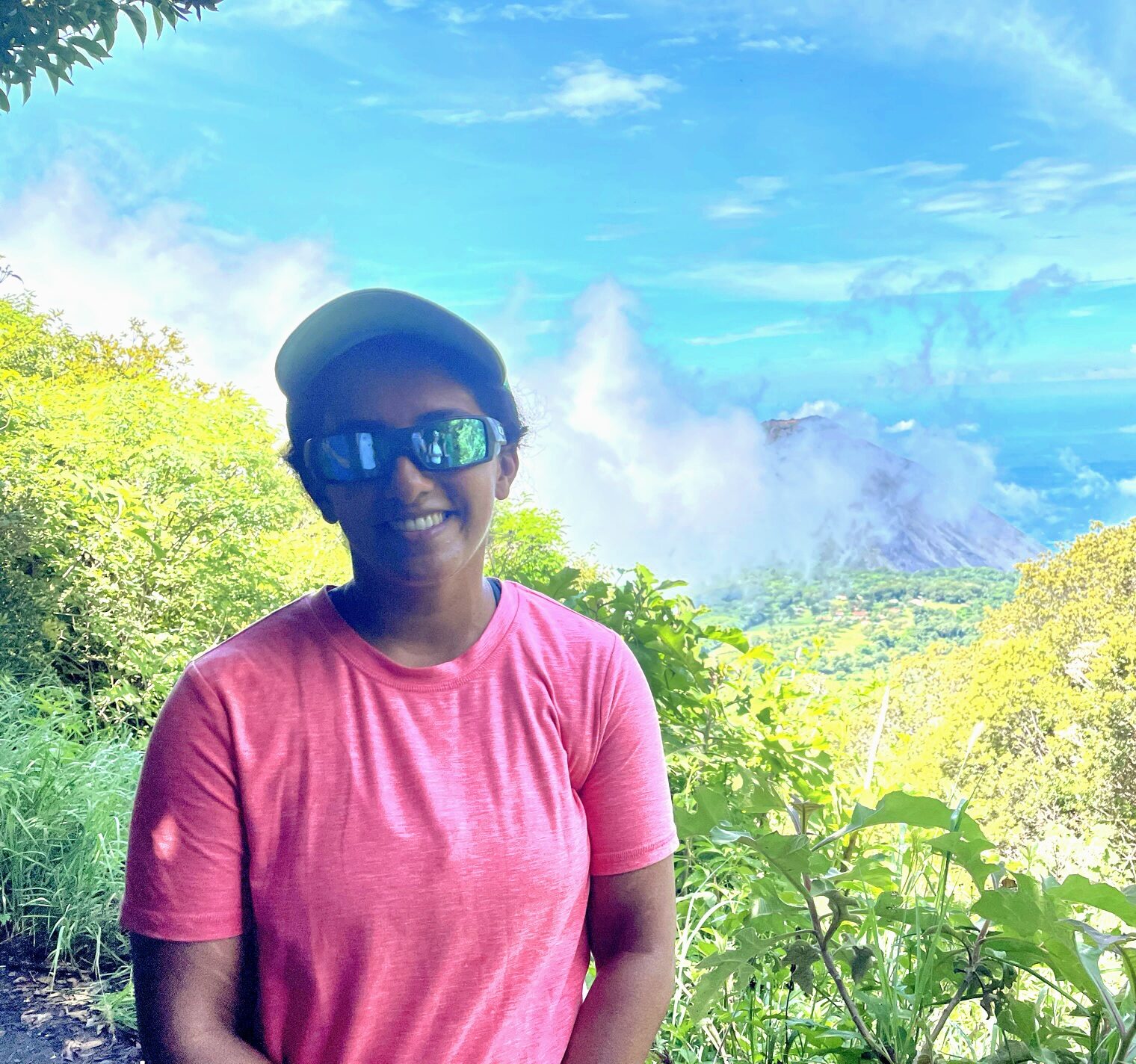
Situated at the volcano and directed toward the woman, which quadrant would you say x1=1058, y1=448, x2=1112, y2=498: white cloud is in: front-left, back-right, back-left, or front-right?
back-left

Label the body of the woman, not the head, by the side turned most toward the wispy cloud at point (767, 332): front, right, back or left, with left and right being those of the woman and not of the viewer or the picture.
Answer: back

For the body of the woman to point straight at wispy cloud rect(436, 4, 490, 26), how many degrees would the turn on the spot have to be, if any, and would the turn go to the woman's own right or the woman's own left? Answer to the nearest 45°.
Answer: approximately 180°

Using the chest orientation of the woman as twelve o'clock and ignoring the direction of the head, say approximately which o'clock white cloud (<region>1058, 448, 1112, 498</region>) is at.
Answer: The white cloud is roughly at 7 o'clock from the woman.

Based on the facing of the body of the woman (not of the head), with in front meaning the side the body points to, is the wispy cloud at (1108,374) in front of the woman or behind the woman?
behind

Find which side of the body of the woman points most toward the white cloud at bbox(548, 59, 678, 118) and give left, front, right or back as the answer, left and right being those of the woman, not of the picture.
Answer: back

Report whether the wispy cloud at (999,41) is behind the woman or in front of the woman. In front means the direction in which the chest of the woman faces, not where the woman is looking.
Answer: behind

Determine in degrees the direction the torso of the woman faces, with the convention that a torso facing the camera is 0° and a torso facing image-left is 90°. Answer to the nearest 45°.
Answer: approximately 0°

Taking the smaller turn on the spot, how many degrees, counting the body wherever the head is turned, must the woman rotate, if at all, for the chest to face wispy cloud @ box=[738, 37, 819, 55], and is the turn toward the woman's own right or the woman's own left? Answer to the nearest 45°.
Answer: approximately 180°

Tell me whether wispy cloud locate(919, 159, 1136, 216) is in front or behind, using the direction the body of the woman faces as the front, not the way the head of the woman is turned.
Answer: behind
